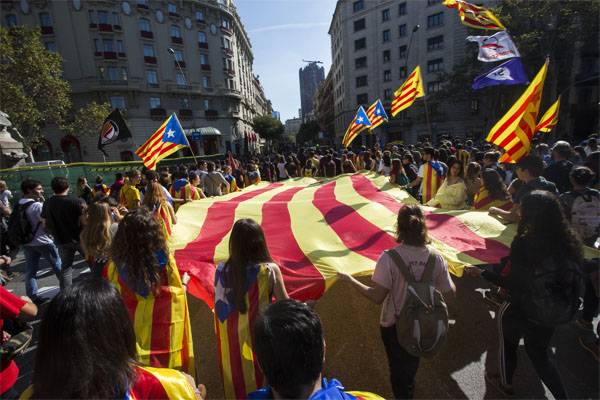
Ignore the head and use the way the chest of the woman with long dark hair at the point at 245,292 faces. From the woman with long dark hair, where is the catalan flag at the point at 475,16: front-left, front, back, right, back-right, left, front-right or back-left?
front-right

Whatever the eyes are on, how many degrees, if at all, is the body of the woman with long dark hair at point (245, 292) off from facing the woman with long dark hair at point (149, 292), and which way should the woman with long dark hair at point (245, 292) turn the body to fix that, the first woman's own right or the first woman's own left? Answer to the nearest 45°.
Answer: approximately 45° to the first woman's own left

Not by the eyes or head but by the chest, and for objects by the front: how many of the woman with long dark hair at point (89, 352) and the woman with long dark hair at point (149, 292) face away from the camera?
2

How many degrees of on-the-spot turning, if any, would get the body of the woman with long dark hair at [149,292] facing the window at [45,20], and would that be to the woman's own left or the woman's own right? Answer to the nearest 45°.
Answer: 0° — they already face it

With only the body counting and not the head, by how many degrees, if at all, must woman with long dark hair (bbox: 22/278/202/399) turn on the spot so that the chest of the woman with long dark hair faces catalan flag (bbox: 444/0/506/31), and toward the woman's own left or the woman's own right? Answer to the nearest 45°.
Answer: approximately 90° to the woman's own right

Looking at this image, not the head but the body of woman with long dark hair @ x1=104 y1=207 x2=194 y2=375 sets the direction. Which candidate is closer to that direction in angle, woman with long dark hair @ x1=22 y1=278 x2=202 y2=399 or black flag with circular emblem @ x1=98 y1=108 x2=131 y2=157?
the black flag with circular emblem

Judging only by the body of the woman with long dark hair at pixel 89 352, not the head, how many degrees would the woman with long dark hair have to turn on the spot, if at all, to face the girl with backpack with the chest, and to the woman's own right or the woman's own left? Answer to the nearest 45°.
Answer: approximately 90° to the woman's own right

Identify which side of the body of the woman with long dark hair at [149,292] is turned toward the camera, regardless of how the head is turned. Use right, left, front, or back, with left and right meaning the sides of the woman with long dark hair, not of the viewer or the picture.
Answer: back

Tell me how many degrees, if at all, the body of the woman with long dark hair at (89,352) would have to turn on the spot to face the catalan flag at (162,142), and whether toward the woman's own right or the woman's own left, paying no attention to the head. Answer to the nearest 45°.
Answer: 0° — they already face it

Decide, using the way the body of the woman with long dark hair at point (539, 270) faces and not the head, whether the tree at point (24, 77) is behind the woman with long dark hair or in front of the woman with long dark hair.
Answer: in front

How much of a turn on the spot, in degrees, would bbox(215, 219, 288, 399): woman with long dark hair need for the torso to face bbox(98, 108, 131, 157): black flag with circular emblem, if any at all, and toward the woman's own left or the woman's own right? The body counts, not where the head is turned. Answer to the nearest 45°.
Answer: approximately 45° to the woman's own left

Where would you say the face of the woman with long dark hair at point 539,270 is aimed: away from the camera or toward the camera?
away from the camera

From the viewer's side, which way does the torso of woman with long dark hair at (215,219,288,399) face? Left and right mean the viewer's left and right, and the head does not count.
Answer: facing away from the viewer

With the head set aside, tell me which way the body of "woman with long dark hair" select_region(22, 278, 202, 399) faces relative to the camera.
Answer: away from the camera

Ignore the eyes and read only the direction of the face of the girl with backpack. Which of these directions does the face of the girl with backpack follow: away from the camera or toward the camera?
away from the camera
